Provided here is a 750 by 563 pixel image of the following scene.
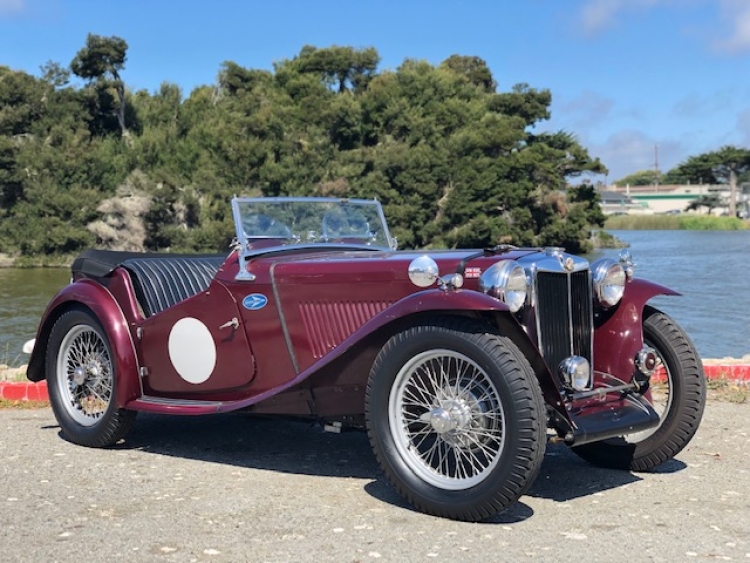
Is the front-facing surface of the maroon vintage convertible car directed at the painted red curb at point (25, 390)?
no

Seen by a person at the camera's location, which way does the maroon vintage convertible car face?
facing the viewer and to the right of the viewer
